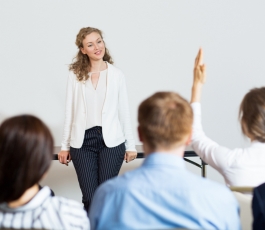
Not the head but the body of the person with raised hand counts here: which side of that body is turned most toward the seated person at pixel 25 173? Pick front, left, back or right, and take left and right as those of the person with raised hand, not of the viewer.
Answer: left

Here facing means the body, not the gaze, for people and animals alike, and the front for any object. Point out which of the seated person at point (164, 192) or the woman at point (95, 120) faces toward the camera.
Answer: the woman

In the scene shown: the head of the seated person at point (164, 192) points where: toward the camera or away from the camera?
away from the camera

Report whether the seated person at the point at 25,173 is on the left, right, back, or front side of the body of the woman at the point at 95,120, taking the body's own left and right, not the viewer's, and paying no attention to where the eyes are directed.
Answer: front

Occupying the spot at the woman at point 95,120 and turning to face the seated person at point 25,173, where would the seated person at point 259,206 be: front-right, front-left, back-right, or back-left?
front-left

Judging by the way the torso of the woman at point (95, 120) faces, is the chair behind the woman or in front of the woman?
in front

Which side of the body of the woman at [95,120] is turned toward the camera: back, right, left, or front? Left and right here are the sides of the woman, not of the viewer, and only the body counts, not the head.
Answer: front

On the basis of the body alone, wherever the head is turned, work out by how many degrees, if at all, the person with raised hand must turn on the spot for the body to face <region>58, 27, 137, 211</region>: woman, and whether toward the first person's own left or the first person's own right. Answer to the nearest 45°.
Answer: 0° — they already face them

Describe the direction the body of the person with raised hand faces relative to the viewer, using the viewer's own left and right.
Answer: facing away from the viewer and to the left of the viewer

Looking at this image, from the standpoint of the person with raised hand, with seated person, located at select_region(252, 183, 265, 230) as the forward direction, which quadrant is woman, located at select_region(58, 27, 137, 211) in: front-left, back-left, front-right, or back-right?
back-right

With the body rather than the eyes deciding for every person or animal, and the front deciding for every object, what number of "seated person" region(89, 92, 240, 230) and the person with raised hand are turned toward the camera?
0

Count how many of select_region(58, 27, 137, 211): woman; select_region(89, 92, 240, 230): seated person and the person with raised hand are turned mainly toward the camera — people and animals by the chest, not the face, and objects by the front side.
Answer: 1

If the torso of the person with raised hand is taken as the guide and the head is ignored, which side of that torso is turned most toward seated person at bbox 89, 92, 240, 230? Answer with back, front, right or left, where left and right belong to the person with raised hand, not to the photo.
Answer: left

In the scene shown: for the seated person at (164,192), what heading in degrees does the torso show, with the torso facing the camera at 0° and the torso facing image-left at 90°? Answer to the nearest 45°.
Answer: approximately 180°

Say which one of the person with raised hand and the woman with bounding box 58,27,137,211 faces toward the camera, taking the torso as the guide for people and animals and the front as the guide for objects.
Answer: the woman

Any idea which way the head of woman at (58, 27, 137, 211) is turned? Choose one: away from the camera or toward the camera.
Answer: toward the camera

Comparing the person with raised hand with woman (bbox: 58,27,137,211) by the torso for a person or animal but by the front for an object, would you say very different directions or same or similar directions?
very different directions

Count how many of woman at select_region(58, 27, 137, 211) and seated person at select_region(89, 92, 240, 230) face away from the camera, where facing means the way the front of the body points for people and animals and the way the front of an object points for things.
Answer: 1

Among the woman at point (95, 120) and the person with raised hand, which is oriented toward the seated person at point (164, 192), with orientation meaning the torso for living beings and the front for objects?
the woman

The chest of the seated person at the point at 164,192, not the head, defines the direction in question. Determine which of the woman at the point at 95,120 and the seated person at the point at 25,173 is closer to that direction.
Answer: the woman
